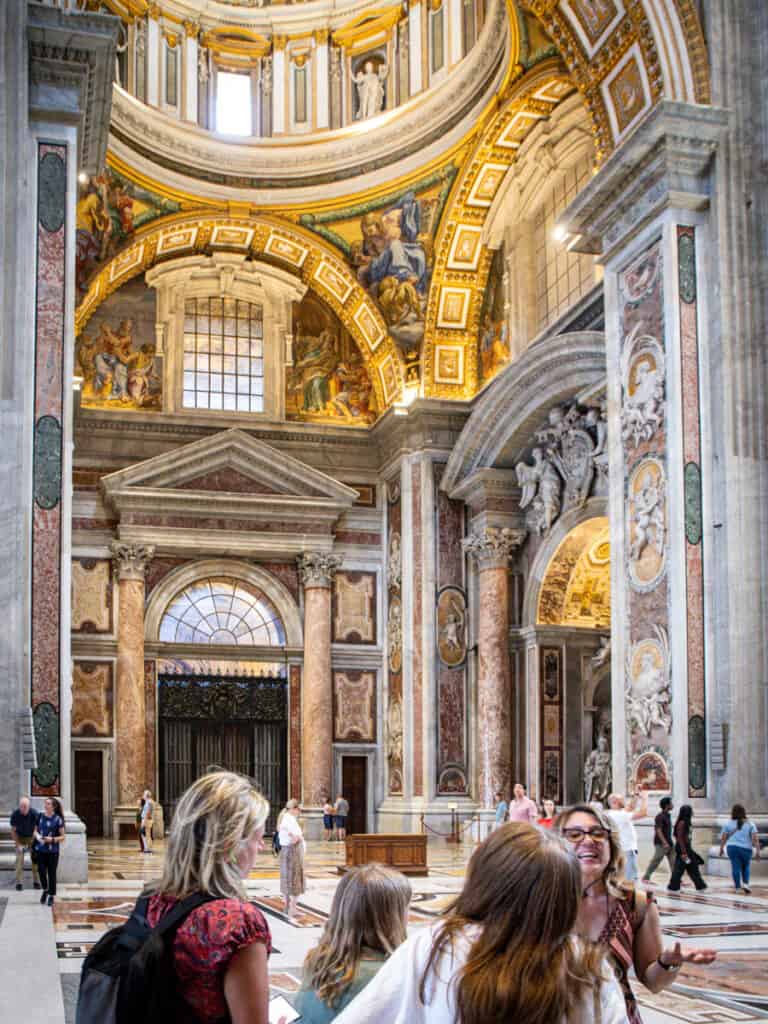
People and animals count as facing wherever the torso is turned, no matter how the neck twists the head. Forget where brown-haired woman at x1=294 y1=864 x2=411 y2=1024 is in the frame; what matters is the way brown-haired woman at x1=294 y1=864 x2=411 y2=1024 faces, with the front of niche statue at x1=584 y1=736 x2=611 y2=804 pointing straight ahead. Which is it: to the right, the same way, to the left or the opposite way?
the opposite way

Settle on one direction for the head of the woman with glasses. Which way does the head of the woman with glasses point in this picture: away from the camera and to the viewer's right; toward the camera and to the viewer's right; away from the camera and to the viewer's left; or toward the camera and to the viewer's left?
toward the camera and to the viewer's left

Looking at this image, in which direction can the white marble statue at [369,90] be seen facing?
toward the camera

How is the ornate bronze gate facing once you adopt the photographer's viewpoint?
facing the viewer

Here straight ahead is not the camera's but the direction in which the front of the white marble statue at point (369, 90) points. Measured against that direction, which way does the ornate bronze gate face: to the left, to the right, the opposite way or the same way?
the same way

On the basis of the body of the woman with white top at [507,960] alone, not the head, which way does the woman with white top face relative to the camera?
away from the camera

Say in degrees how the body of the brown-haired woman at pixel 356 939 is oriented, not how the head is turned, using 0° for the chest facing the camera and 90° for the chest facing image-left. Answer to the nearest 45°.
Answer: approximately 225°

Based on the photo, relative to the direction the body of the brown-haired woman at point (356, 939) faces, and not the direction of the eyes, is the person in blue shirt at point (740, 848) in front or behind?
in front

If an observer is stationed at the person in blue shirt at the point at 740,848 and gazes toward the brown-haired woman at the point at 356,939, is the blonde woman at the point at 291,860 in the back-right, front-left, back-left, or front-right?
front-right

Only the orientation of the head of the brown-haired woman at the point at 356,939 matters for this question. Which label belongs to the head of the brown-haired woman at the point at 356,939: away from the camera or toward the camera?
away from the camera

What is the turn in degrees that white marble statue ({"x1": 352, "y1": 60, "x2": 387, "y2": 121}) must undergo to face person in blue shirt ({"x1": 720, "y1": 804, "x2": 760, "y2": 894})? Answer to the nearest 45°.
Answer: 0° — it already faces them
